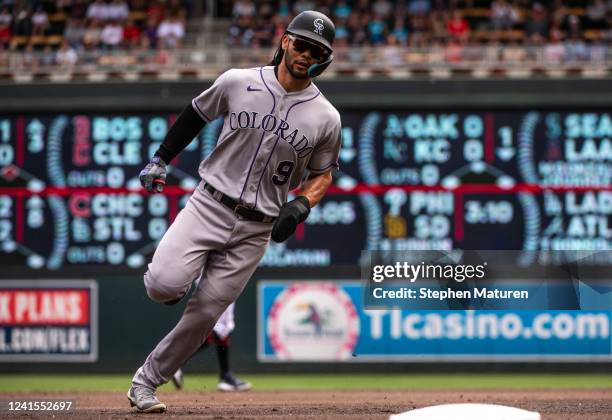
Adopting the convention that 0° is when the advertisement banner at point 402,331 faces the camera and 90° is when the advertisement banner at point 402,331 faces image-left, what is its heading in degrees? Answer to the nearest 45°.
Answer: approximately 0°

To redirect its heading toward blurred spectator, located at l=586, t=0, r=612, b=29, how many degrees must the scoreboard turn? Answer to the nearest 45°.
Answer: approximately 135° to its left

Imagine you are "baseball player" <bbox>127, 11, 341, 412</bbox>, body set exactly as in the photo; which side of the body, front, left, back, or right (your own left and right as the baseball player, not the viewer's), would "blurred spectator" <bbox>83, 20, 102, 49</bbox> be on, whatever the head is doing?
back

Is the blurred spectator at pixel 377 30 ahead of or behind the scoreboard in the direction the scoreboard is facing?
behind

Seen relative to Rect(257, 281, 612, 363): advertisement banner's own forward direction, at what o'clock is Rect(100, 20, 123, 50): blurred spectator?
The blurred spectator is roughly at 4 o'clock from the advertisement banner.

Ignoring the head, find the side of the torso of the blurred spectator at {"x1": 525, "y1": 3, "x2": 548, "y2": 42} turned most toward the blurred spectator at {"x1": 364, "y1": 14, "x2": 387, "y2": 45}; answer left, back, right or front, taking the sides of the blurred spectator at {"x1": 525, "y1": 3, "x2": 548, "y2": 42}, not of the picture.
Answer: right

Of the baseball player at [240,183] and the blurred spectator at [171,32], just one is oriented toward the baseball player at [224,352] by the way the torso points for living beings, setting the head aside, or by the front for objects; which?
the blurred spectator

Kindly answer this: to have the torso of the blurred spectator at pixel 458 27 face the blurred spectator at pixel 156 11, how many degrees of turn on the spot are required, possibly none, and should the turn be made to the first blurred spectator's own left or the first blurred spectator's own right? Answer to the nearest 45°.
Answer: approximately 90° to the first blurred spectator's own right

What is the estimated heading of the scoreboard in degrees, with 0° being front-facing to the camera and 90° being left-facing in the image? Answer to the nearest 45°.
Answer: approximately 0°
